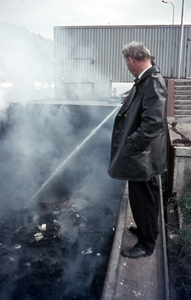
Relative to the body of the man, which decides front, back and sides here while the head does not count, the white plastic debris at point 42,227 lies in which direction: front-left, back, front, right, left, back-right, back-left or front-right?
front-right

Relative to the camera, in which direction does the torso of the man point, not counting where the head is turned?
to the viewer's left

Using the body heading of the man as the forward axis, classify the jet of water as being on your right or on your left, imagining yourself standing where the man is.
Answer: on your right

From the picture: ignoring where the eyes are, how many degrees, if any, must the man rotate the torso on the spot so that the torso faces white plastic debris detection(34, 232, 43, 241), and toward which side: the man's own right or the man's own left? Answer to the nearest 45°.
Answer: approximately 45° to the man's own right

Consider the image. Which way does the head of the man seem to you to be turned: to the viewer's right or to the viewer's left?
to the viewer's left
